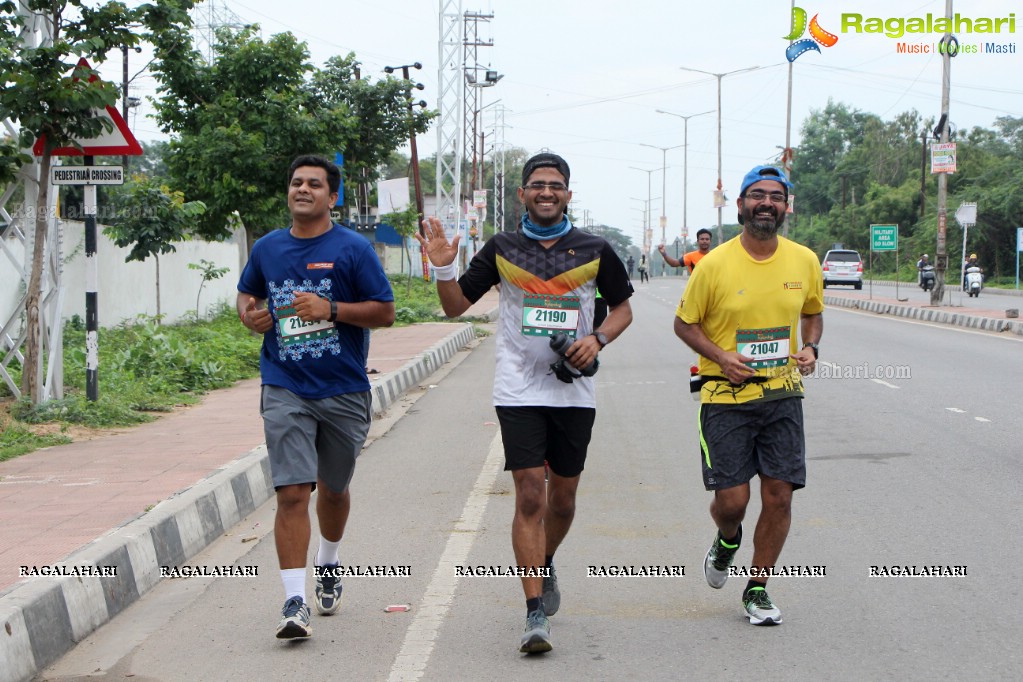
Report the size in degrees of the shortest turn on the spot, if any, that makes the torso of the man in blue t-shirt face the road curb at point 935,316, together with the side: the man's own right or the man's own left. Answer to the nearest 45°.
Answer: approximately 135° to the man's own left

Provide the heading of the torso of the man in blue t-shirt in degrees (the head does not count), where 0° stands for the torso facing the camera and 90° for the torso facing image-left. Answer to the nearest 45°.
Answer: approximately 0°

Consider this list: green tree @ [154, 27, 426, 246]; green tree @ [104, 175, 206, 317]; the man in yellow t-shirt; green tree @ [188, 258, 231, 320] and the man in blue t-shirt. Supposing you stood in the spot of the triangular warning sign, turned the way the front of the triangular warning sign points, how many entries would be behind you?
3

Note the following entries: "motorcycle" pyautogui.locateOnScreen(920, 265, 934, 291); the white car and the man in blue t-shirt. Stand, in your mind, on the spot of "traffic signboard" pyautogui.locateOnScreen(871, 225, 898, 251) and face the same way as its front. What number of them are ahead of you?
1

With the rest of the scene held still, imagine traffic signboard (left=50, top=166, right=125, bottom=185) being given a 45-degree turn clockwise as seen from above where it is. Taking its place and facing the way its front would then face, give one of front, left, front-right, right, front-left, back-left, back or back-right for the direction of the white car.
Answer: back

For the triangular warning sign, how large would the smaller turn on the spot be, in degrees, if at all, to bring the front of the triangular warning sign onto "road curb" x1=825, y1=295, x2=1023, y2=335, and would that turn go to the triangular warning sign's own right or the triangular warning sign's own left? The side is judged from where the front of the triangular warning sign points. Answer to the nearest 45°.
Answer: approximately 135° to the triangular warning sign's own left

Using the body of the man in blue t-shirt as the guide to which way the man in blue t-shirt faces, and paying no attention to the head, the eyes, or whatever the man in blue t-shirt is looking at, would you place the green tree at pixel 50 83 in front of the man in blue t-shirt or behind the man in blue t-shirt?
behind

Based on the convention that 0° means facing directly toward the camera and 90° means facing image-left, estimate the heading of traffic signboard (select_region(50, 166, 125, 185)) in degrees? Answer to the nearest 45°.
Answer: approximately 0°
